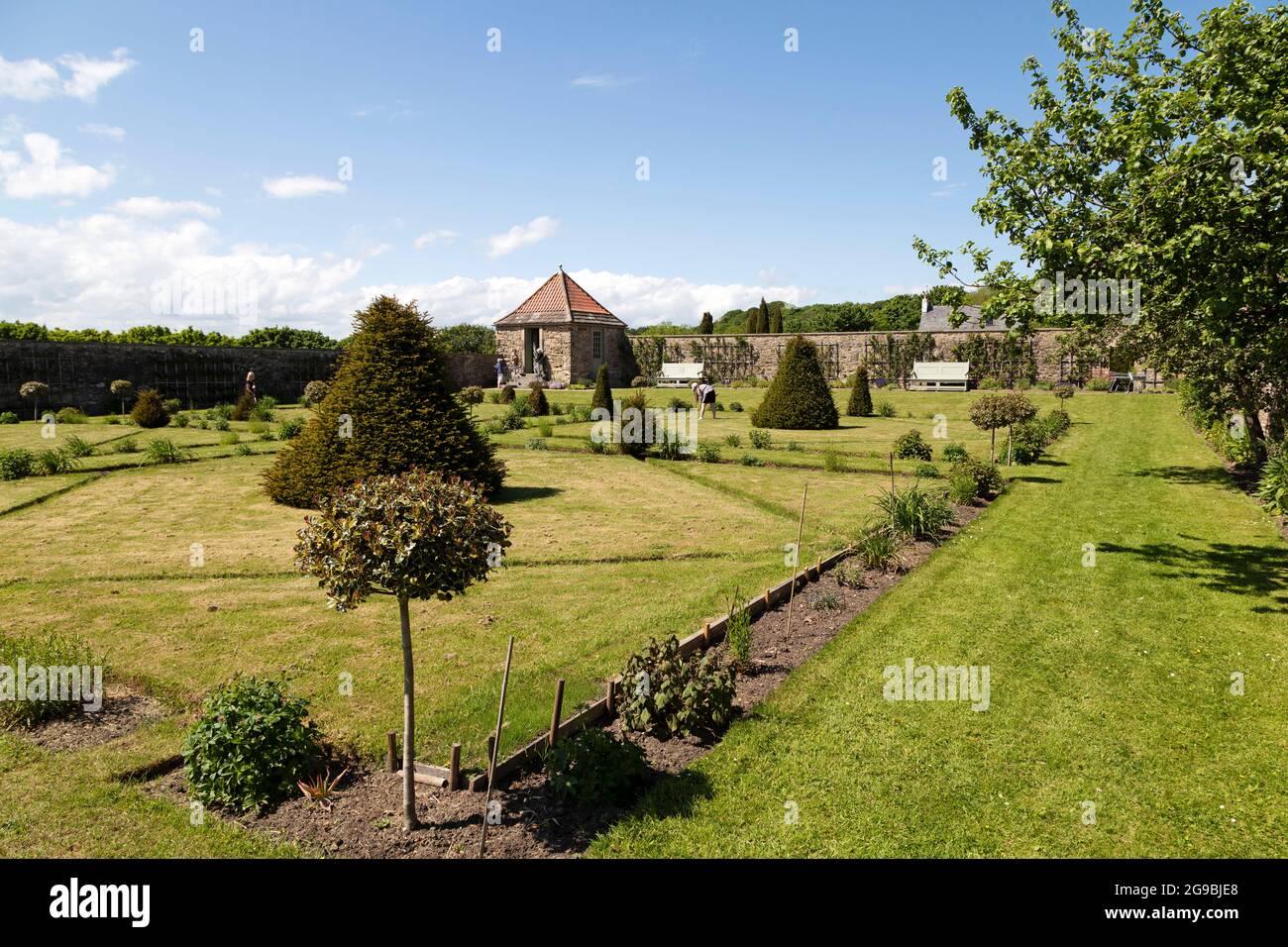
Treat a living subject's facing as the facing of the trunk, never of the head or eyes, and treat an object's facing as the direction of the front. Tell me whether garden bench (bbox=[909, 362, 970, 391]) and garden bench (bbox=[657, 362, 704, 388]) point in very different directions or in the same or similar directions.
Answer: same or similar directions

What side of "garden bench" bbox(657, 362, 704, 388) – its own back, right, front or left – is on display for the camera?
front

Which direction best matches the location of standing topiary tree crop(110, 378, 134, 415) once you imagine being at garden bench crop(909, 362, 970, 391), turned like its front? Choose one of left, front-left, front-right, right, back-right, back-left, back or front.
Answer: front-right

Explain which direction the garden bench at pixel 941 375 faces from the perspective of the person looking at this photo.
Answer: facing the viewer

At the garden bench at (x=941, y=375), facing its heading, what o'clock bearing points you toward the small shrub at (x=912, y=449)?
The small shrub is roughly at 12 o'clock from the garden bench.

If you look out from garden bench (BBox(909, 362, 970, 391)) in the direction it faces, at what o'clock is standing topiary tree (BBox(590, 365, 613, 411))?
The standing topiary tree is roughly at 1 o'clock from the garden bench.

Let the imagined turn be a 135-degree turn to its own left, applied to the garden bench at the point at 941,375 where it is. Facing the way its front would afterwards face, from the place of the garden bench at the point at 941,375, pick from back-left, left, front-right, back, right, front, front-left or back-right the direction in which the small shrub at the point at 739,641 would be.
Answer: back-right

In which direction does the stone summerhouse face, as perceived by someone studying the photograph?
facing the viewer and to the left of the viewer

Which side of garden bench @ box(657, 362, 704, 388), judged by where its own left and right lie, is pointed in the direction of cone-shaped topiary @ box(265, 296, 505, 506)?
front

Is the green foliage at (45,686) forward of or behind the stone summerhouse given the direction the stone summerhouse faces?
forward

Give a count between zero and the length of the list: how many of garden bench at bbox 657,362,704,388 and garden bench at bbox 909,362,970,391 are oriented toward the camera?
2

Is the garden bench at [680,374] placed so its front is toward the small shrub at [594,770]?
yes

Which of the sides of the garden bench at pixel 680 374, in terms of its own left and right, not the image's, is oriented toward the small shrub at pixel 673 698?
front

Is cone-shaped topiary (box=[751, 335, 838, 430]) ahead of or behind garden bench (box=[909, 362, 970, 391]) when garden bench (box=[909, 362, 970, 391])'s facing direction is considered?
ahead

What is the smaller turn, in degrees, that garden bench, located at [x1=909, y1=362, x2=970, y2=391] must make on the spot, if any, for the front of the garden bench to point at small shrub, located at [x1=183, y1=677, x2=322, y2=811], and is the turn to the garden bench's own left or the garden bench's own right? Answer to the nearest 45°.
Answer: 0° — it already faces it

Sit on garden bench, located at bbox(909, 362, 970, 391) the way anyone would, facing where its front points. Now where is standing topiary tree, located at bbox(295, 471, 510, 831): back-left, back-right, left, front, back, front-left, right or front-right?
front
